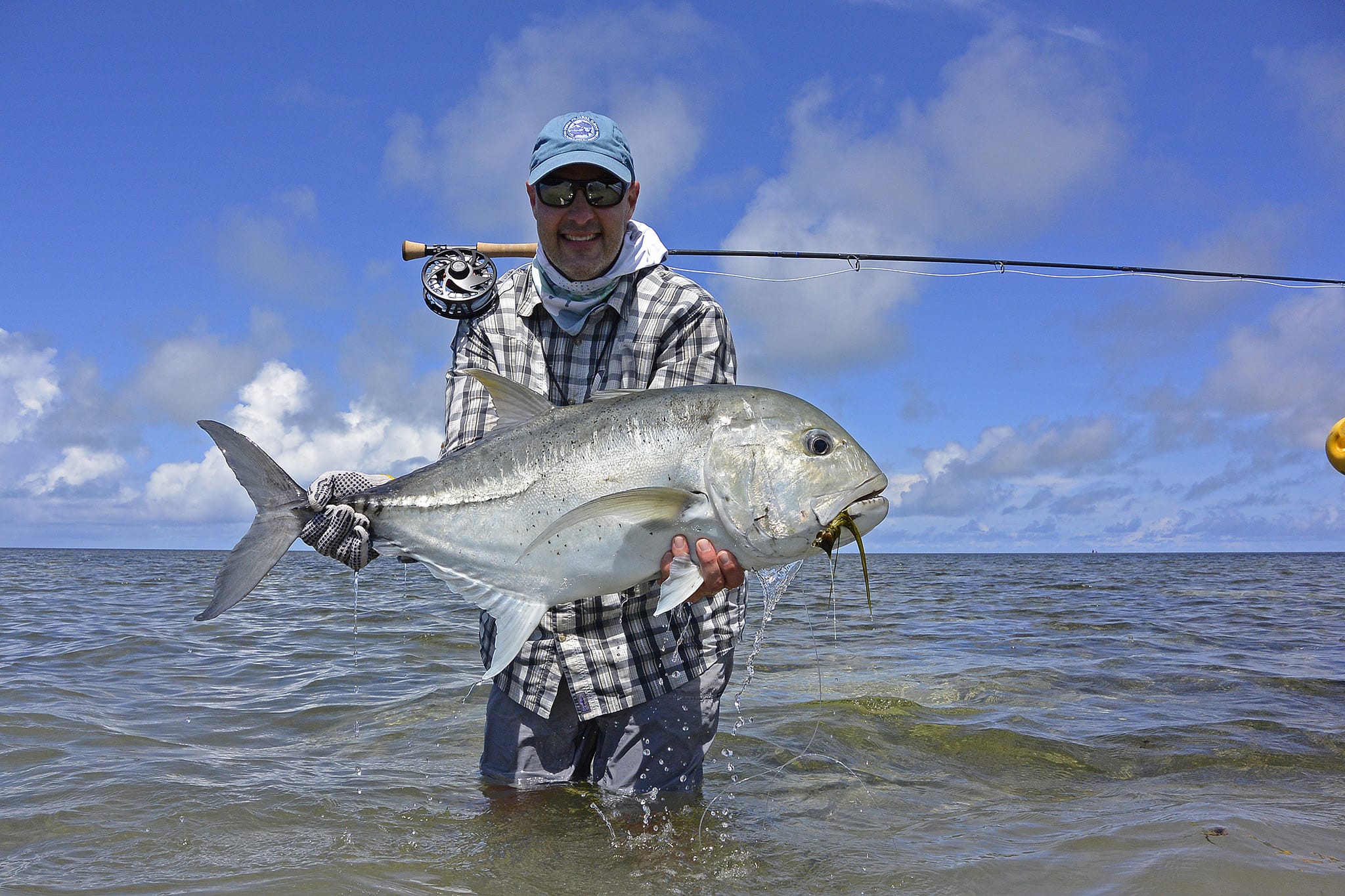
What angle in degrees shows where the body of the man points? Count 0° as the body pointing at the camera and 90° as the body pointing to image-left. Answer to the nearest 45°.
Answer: approximately 0°
